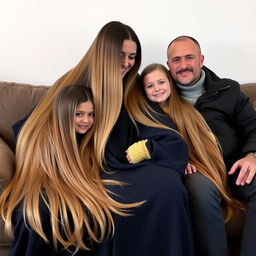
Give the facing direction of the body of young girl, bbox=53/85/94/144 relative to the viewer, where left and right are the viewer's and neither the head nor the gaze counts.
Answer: facing the viewer and to the right of the viewer

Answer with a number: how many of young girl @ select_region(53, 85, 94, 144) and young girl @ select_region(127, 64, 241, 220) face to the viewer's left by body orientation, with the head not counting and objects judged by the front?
0

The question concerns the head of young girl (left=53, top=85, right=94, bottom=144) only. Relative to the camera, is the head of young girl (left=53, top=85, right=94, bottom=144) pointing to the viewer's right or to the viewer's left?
to the viewer's right

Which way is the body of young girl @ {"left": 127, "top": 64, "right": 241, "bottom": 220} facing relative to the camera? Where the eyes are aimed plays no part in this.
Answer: toward the camera

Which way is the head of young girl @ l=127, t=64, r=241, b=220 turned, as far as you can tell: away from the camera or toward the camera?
toward the camera

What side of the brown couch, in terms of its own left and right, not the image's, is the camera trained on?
front
